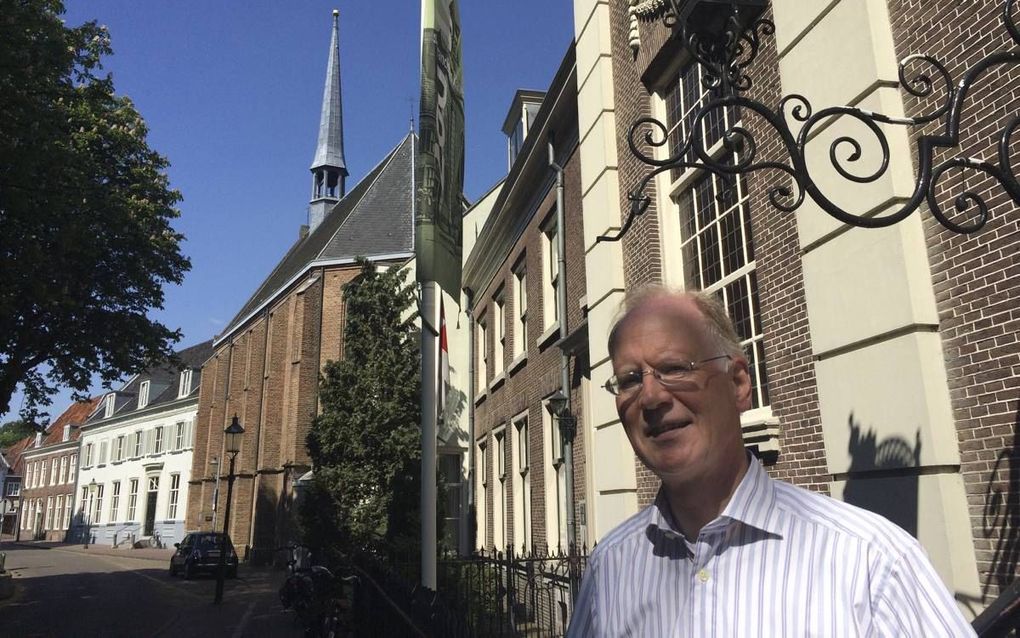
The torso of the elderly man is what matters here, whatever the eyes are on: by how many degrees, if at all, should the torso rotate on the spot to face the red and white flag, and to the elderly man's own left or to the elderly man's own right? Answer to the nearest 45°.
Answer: approximately 90° to the elderly man's own right

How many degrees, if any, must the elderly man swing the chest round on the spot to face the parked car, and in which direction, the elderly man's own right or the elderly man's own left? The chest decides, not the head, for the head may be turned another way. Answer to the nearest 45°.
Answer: approximately 90° to the elderly man's own right

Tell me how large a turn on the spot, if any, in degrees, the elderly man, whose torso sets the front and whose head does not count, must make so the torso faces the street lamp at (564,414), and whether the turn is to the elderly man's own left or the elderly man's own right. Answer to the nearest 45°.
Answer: approximately 135° to the elderly man's own right

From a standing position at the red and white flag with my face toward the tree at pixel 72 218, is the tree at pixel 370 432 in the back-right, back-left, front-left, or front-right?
front-right

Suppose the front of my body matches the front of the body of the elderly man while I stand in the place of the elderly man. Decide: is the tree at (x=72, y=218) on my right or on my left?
on my right

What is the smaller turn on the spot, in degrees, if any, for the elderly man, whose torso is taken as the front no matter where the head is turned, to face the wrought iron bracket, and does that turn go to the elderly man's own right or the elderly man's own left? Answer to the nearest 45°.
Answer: approximately 180°

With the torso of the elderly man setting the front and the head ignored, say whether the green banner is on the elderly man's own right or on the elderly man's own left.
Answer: on the elderly man's own right

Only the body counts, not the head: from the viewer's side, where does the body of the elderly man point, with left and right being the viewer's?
facing the viewer and to the left of the viewer

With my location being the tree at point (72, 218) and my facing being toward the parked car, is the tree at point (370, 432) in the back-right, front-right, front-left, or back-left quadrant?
front-right

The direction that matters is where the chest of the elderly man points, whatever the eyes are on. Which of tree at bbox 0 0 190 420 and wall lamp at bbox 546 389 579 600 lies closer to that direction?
the tree

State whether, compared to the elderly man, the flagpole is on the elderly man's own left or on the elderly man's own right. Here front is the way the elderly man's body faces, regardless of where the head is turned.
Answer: on the elderly man's own right

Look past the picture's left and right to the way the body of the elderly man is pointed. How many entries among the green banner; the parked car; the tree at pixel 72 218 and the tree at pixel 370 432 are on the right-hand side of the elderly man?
4

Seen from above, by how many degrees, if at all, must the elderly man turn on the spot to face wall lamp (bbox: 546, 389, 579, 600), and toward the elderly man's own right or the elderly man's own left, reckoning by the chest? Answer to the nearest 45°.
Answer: approximately 135° to the elderly man's own right
